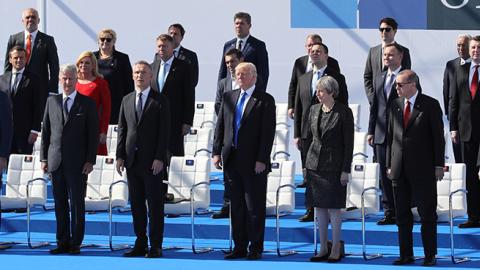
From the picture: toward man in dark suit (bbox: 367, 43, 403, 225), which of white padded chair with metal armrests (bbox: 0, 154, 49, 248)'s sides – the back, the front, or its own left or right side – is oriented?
left

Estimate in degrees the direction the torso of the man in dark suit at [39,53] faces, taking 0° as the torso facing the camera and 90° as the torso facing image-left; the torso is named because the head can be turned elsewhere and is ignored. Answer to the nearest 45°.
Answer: approximately 0°

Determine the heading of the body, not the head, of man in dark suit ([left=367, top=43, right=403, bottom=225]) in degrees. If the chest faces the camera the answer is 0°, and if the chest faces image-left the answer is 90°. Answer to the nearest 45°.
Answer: approximately 45°

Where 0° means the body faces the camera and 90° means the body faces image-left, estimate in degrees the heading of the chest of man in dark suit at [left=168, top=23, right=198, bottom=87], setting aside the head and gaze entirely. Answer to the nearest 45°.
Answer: approximately 45°

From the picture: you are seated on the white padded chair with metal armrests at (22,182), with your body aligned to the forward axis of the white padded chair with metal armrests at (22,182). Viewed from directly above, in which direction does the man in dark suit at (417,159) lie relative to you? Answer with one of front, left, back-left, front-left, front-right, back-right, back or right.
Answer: left

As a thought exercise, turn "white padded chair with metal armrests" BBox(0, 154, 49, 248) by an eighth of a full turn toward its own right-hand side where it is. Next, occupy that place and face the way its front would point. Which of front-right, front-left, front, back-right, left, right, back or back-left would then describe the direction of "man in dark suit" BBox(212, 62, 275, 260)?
back-left

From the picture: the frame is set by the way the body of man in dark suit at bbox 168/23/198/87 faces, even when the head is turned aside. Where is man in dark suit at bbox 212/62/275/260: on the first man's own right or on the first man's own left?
on the first man's own left
